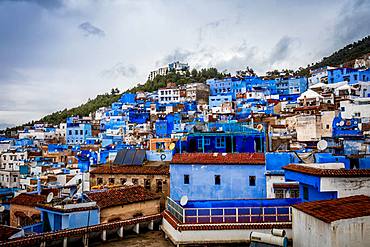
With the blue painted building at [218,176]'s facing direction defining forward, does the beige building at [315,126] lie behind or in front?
behind

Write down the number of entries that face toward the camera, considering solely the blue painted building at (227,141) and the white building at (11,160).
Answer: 2

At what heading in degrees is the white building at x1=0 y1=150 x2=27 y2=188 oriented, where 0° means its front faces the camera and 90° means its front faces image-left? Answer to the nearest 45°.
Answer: approximately 0°

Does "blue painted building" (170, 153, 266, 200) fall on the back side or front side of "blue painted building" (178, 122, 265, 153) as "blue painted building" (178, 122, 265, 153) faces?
on the front side

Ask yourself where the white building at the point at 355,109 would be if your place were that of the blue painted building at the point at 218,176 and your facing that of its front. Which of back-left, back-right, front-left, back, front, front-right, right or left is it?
back-left

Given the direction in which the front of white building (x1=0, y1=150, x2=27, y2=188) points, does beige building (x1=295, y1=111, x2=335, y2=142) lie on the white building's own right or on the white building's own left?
on the white building's own left

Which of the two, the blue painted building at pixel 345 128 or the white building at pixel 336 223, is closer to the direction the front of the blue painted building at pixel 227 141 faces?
the white building

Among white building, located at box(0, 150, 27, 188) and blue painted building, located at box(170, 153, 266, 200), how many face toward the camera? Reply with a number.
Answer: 2

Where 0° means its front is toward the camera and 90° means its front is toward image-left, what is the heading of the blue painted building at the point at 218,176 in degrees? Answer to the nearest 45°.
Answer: approximately 0°
